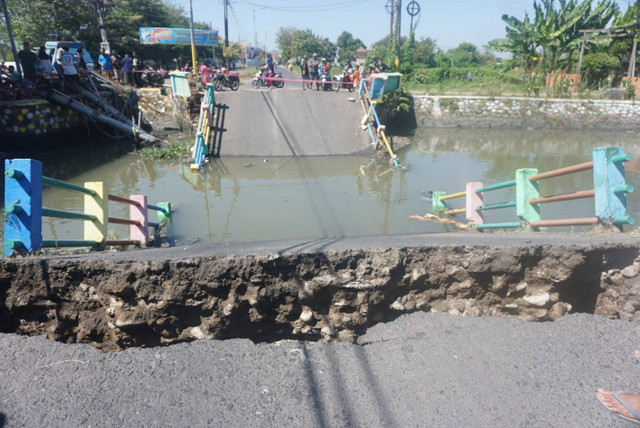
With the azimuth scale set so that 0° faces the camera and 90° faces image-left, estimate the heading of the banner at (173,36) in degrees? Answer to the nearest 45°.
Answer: approximately 0°

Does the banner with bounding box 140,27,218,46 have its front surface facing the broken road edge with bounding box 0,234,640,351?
yes

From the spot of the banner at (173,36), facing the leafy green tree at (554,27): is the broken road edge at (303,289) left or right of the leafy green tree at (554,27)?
right

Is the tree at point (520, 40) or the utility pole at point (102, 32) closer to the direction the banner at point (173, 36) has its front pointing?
the utility pole
